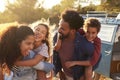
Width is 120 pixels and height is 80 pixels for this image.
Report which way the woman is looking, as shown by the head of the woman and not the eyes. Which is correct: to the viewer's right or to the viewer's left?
to the viewer's right

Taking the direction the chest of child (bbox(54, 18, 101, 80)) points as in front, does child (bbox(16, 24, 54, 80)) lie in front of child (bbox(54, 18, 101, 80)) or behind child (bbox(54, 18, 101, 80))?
in front

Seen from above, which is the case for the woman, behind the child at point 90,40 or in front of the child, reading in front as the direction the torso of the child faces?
in front
